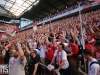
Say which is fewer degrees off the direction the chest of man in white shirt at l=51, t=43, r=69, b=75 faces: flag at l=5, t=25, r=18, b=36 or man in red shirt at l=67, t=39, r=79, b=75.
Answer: the flag
